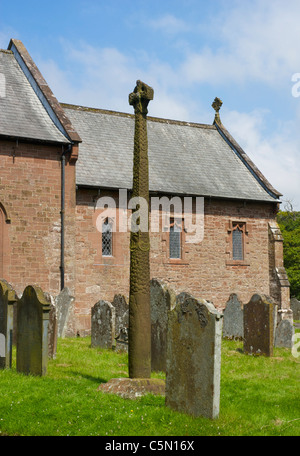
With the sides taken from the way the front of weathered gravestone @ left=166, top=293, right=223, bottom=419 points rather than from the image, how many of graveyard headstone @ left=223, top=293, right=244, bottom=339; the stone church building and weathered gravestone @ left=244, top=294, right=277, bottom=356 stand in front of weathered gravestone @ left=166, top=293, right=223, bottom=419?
0

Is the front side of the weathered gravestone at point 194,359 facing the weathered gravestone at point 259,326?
no

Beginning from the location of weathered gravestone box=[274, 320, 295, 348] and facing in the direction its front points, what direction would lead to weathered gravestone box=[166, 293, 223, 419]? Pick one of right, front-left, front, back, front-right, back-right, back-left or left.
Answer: front

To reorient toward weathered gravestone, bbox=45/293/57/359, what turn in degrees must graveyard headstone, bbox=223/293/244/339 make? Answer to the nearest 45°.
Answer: approximately 45° to its right

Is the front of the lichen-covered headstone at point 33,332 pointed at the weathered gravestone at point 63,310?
no

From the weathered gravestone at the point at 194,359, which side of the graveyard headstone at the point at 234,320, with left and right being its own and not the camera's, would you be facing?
front

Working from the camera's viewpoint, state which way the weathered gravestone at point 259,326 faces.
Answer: facing the viewer and to the left of the viewer

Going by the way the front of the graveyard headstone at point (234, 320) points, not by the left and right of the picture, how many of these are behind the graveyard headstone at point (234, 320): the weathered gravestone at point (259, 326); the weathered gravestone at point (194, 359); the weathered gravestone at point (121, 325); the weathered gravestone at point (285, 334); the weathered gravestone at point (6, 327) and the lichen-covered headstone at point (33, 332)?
0

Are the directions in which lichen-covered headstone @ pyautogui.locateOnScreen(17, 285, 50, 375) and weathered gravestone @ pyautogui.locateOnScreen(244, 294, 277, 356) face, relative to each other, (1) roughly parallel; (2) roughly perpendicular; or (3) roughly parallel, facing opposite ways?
roughly parallel

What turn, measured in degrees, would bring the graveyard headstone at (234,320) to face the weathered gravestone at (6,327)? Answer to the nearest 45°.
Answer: approximately 45° to its right

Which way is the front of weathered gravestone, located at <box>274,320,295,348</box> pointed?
toward the camera

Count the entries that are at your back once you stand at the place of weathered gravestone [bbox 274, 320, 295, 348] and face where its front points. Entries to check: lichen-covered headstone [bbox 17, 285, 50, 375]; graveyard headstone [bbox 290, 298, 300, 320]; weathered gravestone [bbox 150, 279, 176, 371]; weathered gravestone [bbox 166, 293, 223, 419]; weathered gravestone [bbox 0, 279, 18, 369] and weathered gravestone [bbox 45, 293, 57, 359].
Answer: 1

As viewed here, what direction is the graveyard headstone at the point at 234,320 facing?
toward the camera

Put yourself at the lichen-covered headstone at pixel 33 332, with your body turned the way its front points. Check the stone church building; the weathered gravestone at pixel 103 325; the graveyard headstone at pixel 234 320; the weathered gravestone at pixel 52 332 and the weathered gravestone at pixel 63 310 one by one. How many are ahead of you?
0

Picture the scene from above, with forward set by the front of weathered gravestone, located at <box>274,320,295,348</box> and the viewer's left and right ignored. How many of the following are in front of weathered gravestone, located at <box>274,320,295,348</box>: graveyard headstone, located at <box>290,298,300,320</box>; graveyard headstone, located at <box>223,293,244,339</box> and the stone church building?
0
